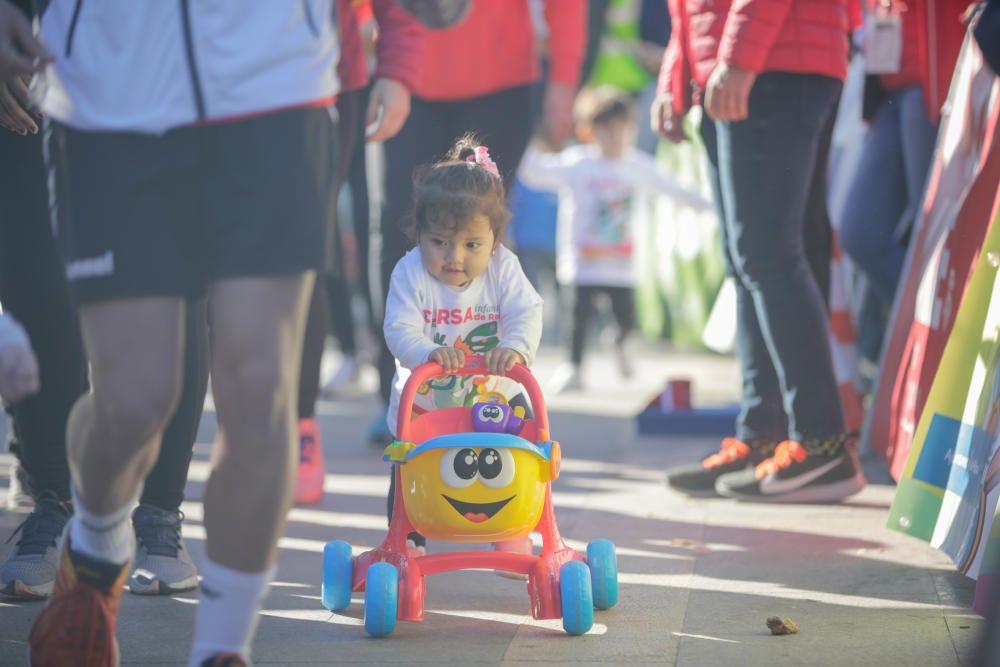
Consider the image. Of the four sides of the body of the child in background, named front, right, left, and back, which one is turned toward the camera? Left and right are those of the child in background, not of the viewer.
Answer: front

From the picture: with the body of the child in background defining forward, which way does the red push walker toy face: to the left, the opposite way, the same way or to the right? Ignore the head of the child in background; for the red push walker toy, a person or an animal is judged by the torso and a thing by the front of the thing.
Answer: the same way

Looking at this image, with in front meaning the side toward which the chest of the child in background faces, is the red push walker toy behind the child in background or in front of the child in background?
in front

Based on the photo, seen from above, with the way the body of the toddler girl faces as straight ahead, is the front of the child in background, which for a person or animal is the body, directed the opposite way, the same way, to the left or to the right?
the same way

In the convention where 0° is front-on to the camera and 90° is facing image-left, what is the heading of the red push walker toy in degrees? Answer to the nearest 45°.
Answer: approximately 0°

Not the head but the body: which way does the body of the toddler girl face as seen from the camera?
toward the camera

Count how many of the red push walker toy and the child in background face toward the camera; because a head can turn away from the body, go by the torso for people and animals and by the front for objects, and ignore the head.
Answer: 2

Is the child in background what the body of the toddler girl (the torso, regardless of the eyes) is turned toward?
no

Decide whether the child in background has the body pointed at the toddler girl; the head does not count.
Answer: yes

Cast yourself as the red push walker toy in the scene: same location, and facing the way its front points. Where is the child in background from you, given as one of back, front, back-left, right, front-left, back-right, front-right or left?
back

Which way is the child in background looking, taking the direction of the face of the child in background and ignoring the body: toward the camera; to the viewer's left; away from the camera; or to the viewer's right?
toward the camera

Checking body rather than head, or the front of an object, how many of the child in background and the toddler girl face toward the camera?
2
